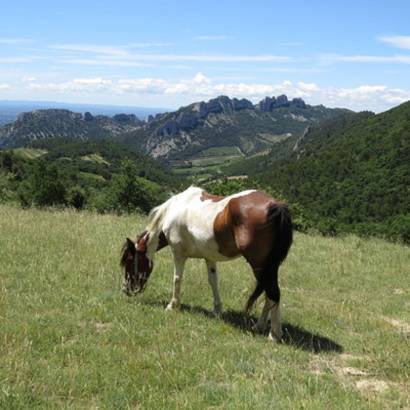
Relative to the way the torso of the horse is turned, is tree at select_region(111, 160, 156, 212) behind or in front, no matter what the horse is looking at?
in front

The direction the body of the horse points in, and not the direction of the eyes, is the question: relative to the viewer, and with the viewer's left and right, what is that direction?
facing away from the viewer and to the left of the viewer
